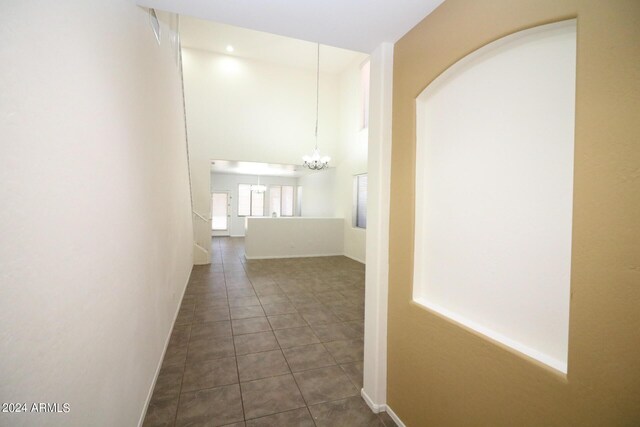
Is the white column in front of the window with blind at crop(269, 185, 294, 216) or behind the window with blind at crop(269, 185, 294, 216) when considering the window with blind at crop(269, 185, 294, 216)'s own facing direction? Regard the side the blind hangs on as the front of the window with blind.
in front

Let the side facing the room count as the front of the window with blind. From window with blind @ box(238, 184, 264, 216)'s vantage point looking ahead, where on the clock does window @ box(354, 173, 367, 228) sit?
The window is roughly at 11 o'clock from the window with blind.

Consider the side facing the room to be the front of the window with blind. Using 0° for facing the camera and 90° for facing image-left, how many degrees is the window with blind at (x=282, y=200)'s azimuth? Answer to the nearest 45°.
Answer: approximately 0°

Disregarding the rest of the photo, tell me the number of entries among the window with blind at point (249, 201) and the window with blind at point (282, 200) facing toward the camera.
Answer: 2

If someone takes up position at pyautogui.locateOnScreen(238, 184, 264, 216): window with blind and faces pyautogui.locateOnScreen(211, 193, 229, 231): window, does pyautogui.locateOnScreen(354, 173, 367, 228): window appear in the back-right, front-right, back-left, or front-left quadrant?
back-left

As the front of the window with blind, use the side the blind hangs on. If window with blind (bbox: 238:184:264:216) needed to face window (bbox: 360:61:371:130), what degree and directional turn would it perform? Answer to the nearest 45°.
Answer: approximately 45° to its left

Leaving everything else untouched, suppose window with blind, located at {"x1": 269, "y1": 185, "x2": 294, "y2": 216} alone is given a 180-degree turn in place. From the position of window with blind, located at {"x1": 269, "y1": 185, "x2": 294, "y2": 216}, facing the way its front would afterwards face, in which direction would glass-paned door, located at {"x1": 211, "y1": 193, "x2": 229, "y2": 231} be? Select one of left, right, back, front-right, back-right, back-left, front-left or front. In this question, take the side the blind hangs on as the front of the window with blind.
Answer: left

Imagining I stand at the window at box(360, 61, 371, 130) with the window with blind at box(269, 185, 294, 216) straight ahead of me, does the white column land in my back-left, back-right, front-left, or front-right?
back-left

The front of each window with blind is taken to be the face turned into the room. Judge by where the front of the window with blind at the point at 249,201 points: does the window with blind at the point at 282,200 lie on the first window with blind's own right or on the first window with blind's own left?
on the first window with blind's own left

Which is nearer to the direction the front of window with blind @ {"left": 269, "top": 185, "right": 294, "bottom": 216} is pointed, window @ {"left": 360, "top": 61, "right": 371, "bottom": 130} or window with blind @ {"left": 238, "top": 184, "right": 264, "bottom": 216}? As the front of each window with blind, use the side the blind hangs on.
the window

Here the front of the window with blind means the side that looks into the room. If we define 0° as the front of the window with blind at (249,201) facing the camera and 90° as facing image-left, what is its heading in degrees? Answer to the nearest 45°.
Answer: approximately 0°

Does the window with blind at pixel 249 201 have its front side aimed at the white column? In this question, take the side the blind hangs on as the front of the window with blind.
yes
